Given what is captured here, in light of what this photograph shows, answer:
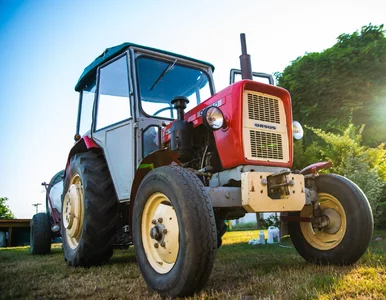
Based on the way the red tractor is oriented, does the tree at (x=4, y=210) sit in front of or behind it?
behind

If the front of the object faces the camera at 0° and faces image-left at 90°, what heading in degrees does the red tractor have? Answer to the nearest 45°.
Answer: approximately 315°

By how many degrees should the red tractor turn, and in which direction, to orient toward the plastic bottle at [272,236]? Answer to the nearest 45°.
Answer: approximately 135° to its left

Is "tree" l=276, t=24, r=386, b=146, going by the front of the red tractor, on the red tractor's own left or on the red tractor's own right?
on the red tractor's own left

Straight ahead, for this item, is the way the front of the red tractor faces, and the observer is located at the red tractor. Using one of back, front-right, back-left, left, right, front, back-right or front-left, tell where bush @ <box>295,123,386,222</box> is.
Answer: left
